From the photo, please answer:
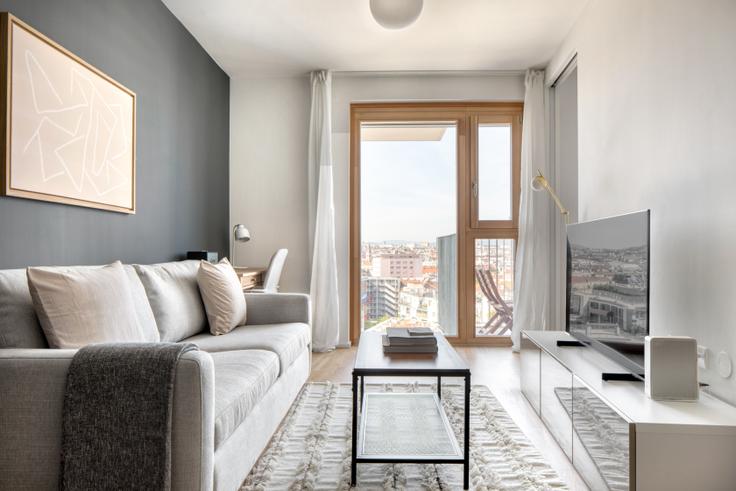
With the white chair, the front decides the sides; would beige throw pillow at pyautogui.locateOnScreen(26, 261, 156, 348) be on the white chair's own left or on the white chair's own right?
on the white chair's own left

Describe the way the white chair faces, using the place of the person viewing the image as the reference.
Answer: facing to the left of the viewer

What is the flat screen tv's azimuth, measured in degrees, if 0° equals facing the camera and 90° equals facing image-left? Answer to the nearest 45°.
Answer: approximately 45°

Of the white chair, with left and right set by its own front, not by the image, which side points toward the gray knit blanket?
left

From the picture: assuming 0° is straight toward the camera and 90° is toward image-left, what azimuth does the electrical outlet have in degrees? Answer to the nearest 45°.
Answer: approximately 45°

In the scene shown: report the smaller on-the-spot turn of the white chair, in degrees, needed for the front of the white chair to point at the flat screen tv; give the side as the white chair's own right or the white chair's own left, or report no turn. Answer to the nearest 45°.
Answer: approximately 135° to the white chair's own left

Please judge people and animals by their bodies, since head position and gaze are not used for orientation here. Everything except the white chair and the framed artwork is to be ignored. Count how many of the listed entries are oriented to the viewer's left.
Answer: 1

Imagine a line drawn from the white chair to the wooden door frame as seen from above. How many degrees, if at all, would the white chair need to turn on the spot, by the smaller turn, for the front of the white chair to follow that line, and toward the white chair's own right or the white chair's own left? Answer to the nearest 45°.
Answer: approximately 180°

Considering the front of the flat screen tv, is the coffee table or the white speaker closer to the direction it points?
the coffee table

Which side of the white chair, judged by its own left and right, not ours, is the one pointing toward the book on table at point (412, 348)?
left

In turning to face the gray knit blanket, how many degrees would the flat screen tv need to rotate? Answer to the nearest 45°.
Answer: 0° — it already faces it

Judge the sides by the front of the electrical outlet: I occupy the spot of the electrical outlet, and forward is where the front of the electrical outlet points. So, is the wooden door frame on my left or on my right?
on my right
